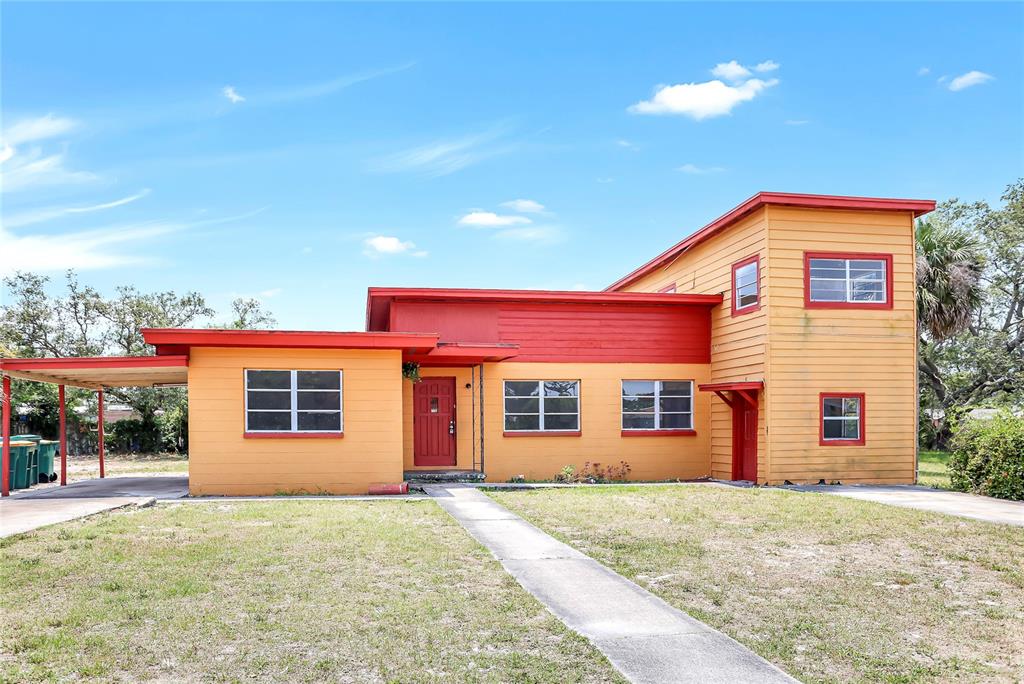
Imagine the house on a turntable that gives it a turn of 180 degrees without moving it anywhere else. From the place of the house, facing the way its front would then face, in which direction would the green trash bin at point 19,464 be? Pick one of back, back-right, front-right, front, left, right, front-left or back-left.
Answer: left

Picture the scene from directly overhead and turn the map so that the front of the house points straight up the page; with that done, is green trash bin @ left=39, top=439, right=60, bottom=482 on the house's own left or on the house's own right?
on the house's own right

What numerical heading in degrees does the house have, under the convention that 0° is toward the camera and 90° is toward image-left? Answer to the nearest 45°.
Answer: approximately 0°
